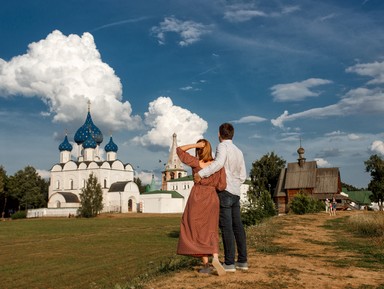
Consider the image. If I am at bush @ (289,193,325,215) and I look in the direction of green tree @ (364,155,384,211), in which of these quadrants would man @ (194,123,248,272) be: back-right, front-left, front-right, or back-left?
back-right

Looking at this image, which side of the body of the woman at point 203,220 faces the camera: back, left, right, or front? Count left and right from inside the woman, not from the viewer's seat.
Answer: back

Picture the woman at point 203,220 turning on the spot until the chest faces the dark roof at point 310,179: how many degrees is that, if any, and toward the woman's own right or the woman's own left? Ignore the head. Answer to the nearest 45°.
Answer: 0° — they already face it
